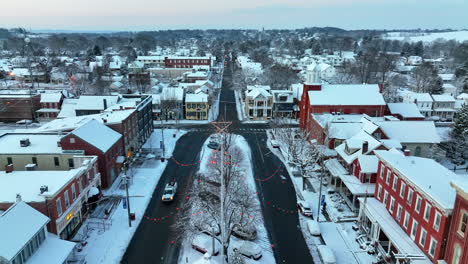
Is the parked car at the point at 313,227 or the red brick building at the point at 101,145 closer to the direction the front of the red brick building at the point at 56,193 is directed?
the parked car

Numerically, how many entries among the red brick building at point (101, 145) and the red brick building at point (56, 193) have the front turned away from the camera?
0

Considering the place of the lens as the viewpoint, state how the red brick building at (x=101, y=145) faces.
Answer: facing the viewer and to the right of the viewer

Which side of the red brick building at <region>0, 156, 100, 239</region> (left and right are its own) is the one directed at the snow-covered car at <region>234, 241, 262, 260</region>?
front

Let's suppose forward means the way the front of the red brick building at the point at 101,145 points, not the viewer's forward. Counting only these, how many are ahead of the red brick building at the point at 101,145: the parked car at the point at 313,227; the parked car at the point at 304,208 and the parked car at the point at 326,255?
3

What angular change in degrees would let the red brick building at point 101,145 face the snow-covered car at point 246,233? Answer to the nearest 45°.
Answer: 0° — it already faces it

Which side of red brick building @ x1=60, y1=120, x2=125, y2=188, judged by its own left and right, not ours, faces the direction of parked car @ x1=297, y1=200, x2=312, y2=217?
front

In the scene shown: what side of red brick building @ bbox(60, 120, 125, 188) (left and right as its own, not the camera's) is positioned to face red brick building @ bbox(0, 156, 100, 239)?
right

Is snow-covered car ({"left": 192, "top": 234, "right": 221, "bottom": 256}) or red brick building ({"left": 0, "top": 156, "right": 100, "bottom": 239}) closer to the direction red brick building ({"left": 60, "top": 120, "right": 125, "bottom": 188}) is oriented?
the snow-covered car

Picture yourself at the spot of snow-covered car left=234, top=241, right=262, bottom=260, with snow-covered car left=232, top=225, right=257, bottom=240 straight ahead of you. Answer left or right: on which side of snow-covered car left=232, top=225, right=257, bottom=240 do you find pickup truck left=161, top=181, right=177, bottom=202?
left

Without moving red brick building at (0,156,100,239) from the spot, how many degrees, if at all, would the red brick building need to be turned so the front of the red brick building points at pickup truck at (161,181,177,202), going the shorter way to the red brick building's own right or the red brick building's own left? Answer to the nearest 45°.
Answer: approximately 45° to the red brick building's own left

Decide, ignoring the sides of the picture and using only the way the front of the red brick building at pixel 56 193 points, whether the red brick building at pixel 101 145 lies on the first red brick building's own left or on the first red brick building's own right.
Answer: on the first red brick building's own left
